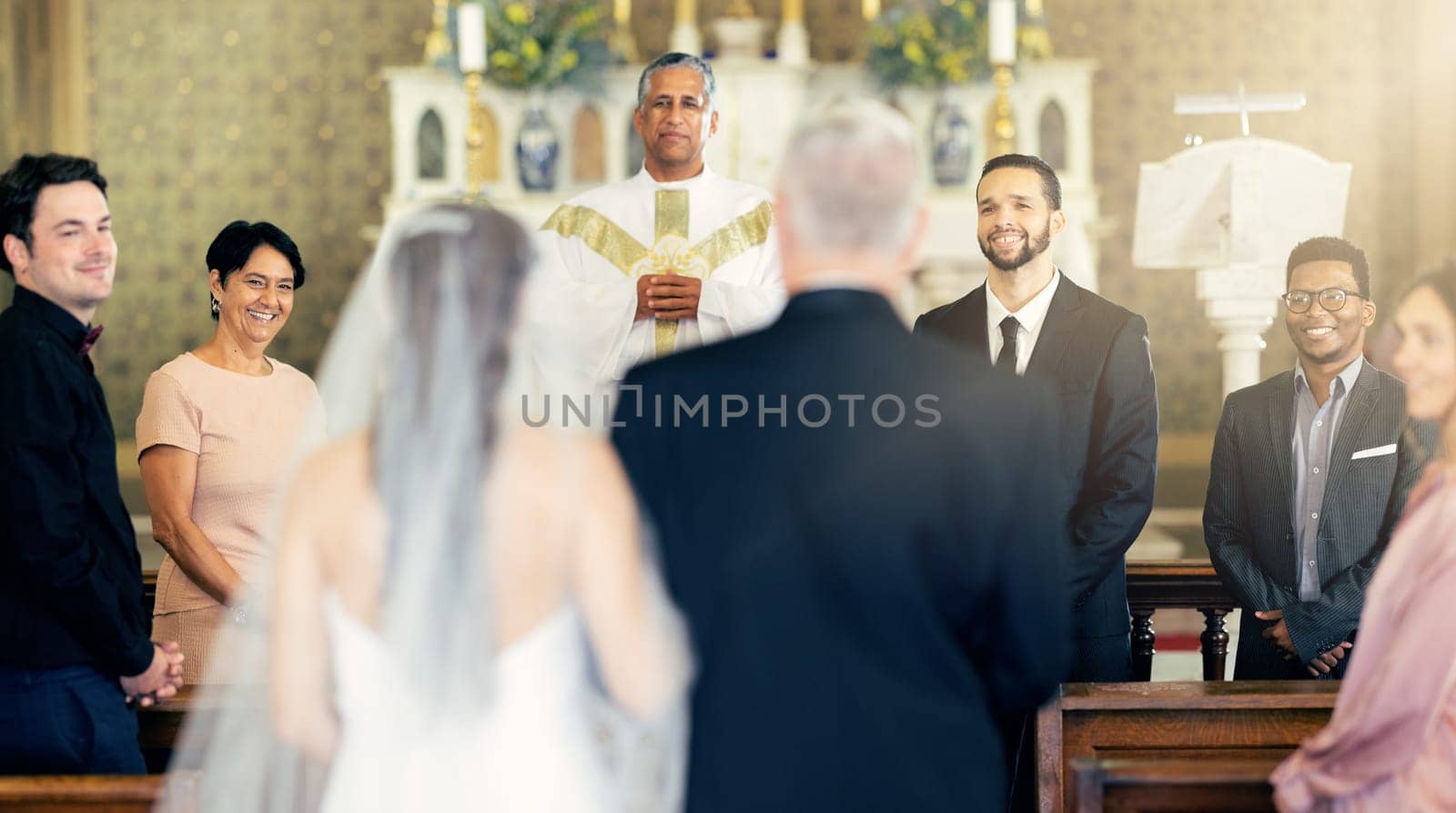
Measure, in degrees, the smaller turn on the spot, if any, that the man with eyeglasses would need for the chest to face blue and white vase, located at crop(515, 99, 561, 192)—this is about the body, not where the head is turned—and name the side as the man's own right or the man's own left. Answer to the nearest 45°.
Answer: approximately 135° to the man's own right

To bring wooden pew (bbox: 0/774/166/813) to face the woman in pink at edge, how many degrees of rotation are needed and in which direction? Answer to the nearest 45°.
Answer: approximately 135° to its right

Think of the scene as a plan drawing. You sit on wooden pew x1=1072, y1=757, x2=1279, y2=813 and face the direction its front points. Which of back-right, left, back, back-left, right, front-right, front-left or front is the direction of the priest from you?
front-left

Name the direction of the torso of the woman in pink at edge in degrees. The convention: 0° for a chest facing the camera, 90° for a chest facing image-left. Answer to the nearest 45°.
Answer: approximately 90°

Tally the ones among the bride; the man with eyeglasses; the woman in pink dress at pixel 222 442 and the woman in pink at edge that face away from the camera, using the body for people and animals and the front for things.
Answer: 1

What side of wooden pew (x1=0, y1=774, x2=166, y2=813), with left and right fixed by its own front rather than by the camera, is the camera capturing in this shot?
back

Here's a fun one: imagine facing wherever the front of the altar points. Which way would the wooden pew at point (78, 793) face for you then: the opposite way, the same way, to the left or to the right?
the opposite way

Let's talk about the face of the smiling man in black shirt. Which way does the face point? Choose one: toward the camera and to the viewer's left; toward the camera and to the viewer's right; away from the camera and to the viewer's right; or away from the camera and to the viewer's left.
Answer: toward the camera and to the viewer's right

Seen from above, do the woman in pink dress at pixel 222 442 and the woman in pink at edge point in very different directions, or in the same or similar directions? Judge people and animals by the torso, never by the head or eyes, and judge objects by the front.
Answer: very different directions

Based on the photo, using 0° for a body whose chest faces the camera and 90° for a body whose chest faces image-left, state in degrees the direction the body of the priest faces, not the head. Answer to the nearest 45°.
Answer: approximately 0°

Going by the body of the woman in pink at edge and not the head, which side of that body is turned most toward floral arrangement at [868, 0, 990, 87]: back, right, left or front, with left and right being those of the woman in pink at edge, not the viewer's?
right

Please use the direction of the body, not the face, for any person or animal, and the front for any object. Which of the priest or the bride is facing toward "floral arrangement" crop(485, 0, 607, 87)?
the bride

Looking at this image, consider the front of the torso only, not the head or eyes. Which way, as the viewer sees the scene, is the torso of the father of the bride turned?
away from the camera
